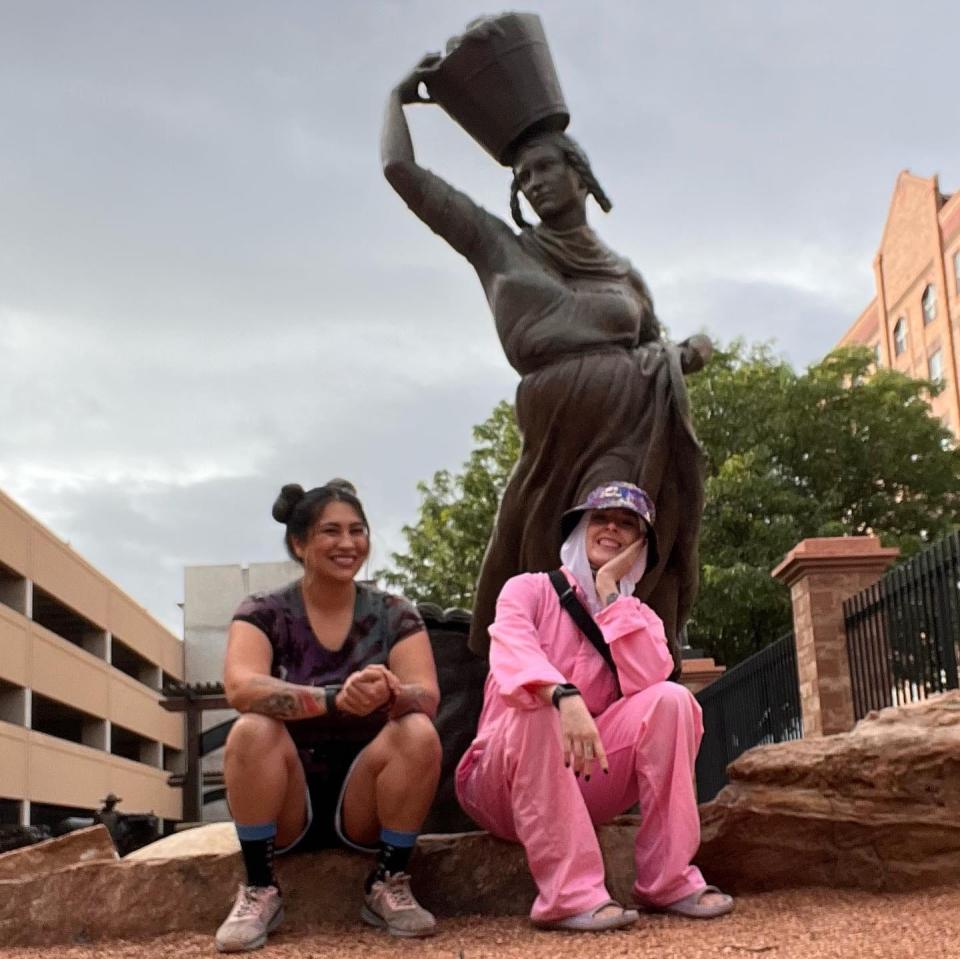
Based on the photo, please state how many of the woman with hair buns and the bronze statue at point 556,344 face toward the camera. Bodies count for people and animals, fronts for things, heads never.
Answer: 2

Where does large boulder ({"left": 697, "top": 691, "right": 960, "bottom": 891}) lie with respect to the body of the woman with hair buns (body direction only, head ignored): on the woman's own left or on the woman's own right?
on the woman's own left

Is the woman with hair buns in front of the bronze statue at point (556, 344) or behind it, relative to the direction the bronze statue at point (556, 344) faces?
in front

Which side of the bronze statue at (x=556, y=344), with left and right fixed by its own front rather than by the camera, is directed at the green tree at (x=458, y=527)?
back

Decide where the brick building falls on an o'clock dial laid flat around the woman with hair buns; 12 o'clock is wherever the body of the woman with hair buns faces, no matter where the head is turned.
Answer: The brick building is roughly at 7 o'clock from the woman with hair buns.

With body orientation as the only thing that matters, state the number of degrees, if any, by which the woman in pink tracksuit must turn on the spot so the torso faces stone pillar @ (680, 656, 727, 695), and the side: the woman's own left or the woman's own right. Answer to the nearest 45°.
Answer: approximately 135° to the woman's own left

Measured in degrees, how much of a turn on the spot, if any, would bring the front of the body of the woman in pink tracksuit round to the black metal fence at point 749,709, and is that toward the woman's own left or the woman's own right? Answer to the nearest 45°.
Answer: approximately 135° to the woman's own left

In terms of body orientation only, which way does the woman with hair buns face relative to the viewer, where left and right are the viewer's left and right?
facing the viewer

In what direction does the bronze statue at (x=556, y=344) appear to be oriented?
toward the camera

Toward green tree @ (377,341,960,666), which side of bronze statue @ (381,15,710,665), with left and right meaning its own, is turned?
back
